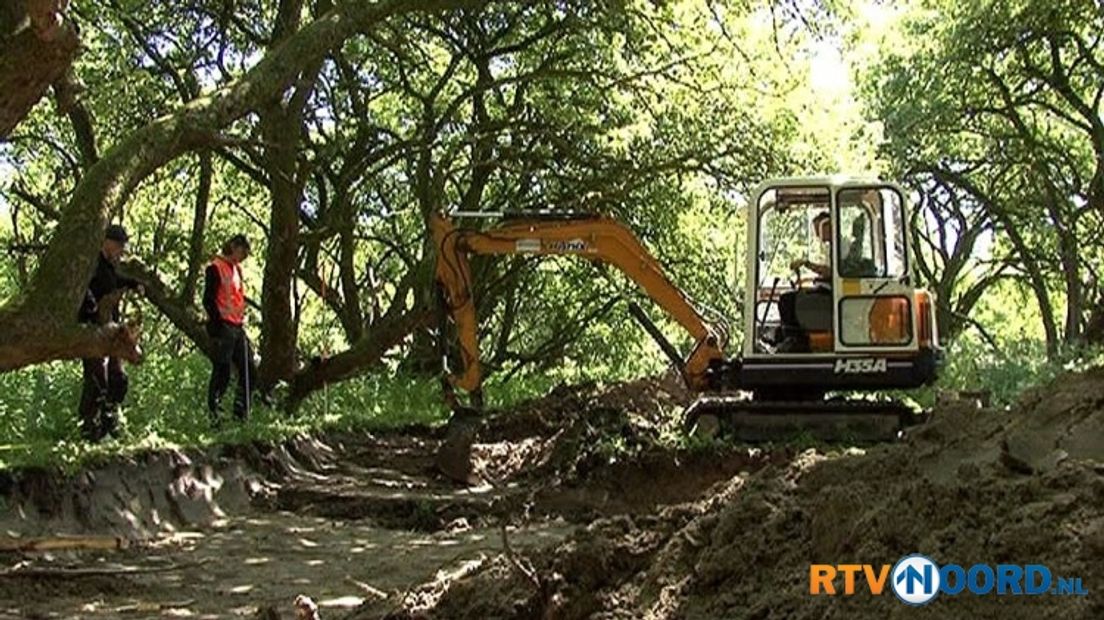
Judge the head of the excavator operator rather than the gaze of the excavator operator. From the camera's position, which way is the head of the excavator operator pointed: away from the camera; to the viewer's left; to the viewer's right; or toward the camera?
to the viewer's left

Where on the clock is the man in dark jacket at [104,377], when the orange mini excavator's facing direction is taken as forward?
The man in dark jacket is roughly at 11 o'clock from the orange mini excavator.

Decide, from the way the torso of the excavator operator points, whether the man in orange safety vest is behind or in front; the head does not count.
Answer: in front

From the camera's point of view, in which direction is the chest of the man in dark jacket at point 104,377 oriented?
to the viewer's right

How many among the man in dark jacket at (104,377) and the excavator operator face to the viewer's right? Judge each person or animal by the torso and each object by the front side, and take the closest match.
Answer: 1

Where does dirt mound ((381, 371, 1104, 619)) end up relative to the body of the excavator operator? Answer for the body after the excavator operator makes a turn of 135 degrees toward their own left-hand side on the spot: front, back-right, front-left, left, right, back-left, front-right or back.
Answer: front-right

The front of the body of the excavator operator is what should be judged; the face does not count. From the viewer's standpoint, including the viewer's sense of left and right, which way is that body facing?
facing to the left of the viewer

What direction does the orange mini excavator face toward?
to the viewer's left

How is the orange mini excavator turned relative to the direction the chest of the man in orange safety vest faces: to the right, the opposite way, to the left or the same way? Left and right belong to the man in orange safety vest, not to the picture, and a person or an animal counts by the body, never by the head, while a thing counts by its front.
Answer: the opposite way

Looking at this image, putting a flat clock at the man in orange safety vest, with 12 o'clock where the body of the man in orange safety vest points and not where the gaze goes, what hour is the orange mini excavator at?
The orange mini excavator is roughly at 11 o'clock from the man in orange safety vest.

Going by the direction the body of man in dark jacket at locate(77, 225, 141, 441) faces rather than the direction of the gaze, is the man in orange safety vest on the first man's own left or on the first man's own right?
on the first man's own left

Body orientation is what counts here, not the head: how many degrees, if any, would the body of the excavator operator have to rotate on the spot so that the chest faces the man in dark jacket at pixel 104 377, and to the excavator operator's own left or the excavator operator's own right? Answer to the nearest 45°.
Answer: approximately 45° to the excavator operator's own left

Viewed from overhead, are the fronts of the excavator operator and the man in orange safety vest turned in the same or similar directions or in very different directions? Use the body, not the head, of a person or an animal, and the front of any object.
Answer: very different directions
